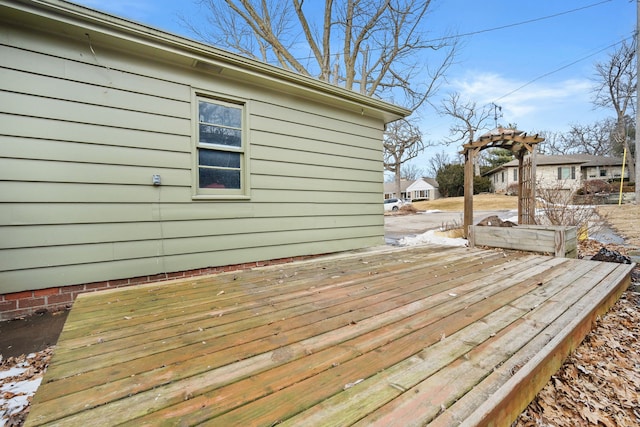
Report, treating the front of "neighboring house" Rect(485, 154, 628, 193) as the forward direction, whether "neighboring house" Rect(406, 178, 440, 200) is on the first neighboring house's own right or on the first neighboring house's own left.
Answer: on the first neighboring house's own right

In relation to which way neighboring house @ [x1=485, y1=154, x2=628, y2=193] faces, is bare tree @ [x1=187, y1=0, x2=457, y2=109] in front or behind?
in front

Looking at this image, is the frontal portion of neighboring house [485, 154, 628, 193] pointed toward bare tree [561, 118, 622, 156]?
no

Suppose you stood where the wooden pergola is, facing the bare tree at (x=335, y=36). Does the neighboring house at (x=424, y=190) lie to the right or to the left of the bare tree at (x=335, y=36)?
right

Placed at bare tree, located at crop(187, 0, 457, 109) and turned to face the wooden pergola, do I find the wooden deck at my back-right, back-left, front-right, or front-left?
front-right

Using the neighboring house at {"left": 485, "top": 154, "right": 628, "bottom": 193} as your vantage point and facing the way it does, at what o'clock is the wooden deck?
The wooden deck is roughly at 12 o'clock from the neighboring house.

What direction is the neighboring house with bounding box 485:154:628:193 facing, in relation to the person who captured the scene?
facing the viewer

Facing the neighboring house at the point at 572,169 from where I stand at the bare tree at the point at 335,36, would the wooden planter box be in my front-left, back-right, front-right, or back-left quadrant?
back-right

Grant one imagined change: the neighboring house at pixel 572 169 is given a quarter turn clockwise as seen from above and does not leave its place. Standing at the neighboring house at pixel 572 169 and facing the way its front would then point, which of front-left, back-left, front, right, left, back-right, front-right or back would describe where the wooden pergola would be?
left

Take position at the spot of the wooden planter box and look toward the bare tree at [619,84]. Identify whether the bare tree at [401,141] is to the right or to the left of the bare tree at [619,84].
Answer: left

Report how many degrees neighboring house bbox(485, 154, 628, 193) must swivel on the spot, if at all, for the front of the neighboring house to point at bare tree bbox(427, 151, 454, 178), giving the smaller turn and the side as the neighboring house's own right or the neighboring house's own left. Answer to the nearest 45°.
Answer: approximately 135° to the neighboring house's own right

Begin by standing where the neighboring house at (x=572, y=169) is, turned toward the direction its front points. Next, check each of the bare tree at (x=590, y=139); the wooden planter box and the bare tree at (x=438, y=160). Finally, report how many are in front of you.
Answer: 1

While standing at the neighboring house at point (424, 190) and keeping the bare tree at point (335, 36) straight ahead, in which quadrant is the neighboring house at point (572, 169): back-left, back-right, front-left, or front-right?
front-left

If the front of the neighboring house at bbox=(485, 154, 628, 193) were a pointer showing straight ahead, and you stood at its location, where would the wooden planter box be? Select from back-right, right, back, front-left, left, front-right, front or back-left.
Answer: front
